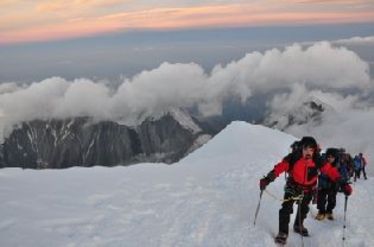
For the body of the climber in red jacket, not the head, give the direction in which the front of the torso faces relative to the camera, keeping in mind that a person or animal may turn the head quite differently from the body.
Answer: toward the camera
